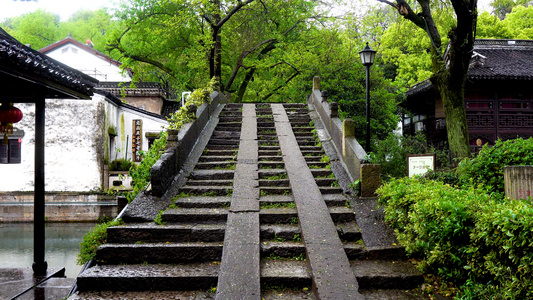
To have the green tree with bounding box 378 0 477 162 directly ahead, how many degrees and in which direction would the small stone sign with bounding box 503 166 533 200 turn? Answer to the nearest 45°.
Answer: approximately 180°

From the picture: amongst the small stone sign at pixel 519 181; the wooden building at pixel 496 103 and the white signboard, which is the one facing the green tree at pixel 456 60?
the wooden building

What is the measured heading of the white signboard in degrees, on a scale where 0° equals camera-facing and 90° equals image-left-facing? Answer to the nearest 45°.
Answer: approximately 0°

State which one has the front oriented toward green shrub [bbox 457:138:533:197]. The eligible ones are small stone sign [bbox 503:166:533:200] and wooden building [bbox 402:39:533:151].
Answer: the wooden building

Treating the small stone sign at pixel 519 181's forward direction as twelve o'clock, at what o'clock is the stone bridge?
The stone bridge is roughly at 2 o'clock from the small stone sign.
